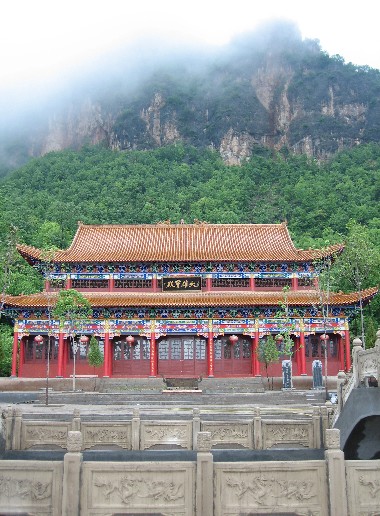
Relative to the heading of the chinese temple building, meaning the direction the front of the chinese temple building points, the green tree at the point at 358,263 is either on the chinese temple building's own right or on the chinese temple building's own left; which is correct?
on the chinese temple building's own left

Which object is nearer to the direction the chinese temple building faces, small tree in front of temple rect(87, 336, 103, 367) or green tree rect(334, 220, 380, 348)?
the small tree in front of temple

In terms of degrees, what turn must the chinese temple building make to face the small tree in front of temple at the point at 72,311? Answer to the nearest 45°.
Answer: approximately 45° to its right

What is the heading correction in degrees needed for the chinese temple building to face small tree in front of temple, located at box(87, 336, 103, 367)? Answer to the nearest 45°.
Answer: approximately 45° to its right

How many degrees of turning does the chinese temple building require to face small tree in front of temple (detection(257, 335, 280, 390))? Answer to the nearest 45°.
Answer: approximately 45° to its left

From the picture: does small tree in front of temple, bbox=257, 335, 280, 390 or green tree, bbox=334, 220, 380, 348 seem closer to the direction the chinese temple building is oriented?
the small tree in front of temple

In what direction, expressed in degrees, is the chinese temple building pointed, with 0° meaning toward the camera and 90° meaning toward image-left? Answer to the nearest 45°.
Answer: approximately 0°
